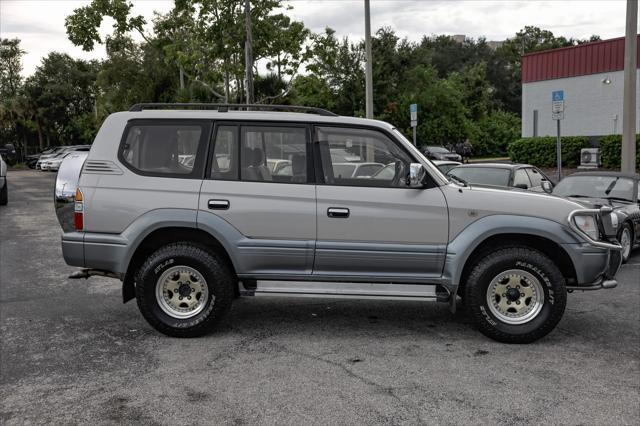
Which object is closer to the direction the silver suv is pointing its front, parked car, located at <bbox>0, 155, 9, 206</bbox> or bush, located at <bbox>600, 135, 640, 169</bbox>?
the bush

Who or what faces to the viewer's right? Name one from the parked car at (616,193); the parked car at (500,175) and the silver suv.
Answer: the silver suv

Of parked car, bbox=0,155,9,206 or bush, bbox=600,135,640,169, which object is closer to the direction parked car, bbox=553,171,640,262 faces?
the parked car

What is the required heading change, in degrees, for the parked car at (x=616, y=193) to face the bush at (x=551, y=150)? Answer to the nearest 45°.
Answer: approximately 135° to its right

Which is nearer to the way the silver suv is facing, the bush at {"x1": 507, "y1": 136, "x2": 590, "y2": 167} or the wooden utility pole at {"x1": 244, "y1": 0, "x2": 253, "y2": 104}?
the bush

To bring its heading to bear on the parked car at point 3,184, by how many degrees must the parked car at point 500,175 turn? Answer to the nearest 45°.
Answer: approximately 45° to its right

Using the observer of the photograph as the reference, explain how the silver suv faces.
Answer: facing to the right of the viewer

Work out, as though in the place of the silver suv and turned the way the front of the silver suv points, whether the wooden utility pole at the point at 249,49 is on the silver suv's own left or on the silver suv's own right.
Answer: on the silver suv's own left

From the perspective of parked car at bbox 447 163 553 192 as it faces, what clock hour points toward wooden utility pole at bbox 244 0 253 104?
The wooden utility pole is roughly at 3 o'clock from the parked car.

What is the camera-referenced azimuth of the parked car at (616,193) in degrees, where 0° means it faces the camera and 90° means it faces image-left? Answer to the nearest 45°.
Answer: approximately 45°

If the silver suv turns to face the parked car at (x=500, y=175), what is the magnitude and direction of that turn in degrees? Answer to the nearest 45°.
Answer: approximately 45° to its left

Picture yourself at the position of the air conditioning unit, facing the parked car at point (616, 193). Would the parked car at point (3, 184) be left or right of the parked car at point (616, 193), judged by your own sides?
right

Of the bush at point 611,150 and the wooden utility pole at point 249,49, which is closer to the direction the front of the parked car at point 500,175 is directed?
the wooden utility pole

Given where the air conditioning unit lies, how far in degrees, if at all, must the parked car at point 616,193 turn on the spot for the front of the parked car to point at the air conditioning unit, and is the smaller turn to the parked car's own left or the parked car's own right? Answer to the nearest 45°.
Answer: approximately 135° to the parked car's own right
